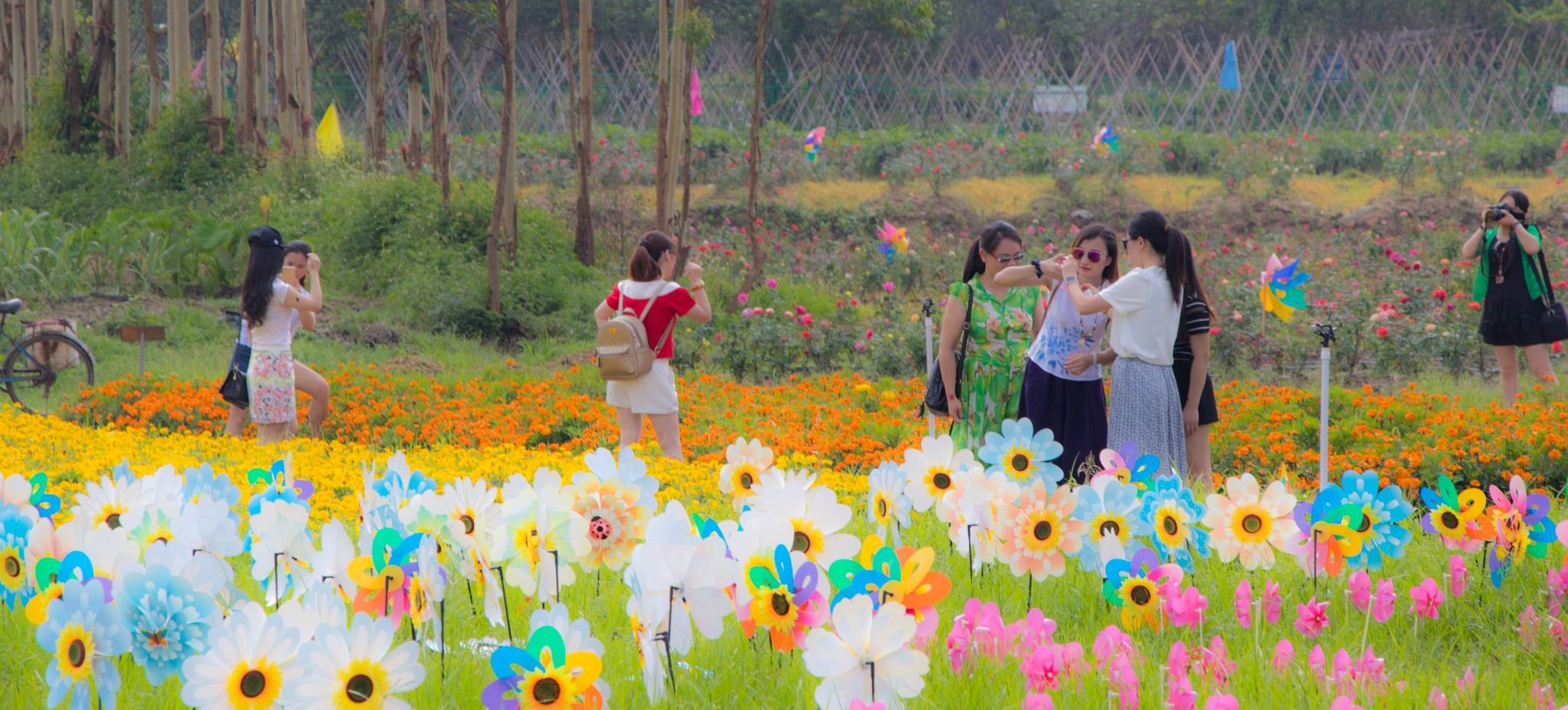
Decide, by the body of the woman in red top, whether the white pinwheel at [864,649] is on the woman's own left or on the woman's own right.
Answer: on the woman's own right

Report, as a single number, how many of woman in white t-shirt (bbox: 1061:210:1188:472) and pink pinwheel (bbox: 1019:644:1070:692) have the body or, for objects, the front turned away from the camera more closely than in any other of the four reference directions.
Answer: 0

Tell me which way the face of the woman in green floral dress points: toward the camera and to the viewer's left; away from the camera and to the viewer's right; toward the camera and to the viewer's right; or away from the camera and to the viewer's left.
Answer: toward the camera and to the viewer's right

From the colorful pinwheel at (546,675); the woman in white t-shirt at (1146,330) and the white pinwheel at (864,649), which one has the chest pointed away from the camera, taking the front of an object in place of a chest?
the white pinwheel

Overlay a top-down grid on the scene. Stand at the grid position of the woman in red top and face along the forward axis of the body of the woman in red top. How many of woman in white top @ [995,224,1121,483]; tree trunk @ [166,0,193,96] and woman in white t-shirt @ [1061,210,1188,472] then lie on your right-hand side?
2

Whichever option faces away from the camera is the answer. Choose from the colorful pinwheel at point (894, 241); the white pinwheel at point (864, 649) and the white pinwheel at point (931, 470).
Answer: the white pinwheel at point (864, 649)

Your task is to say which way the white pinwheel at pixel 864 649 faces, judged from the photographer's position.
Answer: facing away from the viewer

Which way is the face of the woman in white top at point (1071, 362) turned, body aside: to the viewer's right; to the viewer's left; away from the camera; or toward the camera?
toward the camera

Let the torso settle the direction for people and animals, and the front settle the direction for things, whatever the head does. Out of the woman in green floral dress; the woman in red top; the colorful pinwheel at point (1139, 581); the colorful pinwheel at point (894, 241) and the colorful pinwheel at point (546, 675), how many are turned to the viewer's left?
0

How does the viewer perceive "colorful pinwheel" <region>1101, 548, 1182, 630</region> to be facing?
facing the viewer

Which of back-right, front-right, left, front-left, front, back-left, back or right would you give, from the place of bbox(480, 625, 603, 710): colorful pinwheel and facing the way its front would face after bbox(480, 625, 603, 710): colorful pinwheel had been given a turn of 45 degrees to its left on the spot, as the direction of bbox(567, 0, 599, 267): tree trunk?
back-left

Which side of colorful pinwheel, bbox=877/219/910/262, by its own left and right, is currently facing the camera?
front

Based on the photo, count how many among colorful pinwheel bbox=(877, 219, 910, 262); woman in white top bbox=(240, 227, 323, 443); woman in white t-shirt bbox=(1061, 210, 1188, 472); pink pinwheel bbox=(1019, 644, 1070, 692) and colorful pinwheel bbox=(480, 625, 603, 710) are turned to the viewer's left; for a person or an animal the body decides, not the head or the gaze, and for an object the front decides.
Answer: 1

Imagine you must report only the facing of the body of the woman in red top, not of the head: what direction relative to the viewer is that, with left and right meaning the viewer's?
facing away from the viewer and to the right of the viewer

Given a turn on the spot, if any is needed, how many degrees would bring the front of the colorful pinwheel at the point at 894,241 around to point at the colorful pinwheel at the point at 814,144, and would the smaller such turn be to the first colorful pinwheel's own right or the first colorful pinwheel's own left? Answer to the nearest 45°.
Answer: approximately 180°

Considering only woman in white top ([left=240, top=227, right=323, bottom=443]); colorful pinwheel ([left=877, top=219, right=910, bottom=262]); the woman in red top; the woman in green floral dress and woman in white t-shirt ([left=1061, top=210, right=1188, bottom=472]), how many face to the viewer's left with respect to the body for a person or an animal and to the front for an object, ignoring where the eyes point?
1
